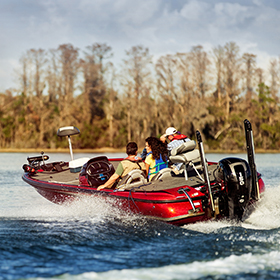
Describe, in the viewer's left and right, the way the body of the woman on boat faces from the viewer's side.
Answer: facing away from the viewer and to the left of the viewer

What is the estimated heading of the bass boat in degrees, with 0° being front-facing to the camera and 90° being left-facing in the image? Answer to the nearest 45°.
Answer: approximately 135°

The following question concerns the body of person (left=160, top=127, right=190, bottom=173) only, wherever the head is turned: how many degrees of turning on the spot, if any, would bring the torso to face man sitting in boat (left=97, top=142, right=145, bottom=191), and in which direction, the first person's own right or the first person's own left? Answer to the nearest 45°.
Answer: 0° — they already face them

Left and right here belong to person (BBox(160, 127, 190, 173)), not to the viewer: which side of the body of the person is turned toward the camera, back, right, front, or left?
left
